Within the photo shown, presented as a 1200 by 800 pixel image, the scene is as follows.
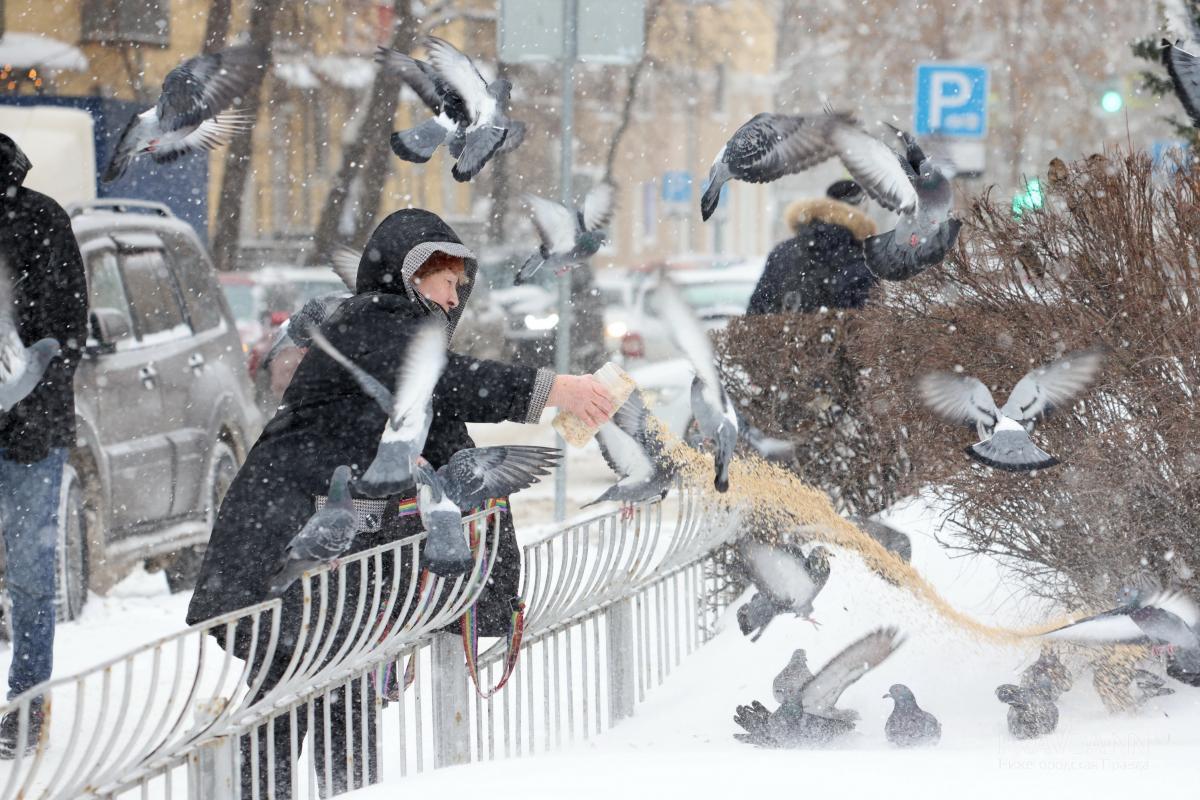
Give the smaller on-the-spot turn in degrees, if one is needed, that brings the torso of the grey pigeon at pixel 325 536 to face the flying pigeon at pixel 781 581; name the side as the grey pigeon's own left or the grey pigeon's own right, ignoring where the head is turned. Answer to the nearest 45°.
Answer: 0° — it already faces it

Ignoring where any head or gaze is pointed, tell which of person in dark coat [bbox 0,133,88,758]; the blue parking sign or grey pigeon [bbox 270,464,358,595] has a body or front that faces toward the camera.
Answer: the blue parking sign

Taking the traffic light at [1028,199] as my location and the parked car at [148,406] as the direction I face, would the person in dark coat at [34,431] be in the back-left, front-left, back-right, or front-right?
front-left

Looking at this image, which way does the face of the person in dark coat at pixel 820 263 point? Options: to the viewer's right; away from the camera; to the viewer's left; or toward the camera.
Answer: away from the camera

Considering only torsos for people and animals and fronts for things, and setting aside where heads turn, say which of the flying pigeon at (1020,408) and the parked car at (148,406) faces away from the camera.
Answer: the flying pigeon

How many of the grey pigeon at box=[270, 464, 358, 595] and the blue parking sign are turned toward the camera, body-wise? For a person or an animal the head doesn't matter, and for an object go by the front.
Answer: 1

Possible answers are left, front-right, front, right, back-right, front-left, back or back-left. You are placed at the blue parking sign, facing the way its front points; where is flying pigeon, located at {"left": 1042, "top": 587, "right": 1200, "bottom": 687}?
front

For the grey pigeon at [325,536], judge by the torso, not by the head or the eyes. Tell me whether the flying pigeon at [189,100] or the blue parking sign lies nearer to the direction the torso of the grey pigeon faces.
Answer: the blue parking sign
